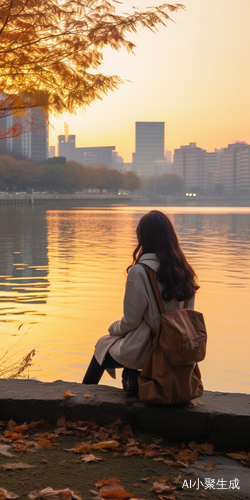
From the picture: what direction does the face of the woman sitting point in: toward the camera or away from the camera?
away from the camera

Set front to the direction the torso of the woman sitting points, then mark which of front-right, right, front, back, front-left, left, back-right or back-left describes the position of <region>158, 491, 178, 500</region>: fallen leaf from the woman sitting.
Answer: back-left

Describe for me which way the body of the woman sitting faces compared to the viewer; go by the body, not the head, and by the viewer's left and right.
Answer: facing away from the viewer and to the left of the viewer

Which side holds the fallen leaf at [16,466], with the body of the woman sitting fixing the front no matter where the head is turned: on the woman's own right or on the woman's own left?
on the woman's own left

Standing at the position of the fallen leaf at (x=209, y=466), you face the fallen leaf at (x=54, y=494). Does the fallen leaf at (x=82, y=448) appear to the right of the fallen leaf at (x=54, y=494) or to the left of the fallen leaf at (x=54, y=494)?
right

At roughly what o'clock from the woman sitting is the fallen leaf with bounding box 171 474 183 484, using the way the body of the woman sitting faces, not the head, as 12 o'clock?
The fallen leaf is roughly at 7 o'clock from the woman sitting.

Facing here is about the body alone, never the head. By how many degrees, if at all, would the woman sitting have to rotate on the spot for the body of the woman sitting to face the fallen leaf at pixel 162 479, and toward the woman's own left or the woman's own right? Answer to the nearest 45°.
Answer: approximately 135° to the woman's own left
